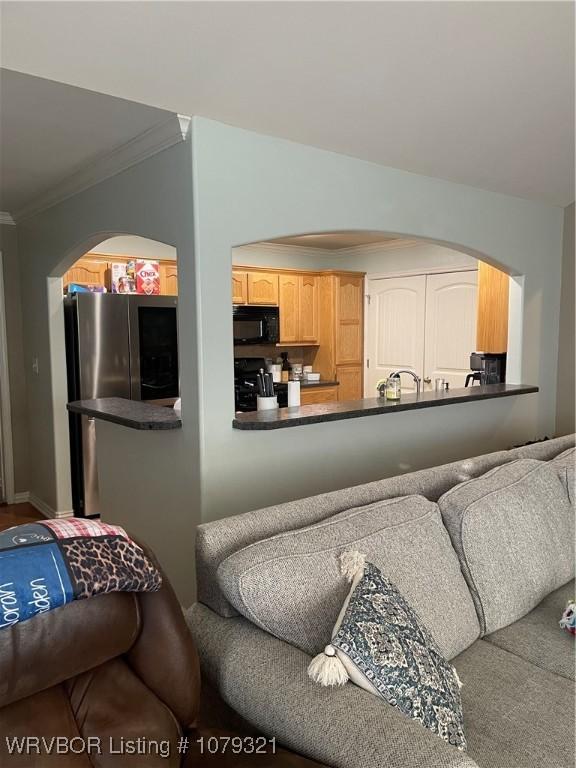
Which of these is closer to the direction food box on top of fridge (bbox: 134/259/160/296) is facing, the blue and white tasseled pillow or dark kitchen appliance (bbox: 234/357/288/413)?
the blue and white tasseled pillow

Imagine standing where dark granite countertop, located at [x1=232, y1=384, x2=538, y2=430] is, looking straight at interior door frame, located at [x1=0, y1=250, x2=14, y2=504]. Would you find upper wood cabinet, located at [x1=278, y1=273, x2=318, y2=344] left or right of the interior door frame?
right

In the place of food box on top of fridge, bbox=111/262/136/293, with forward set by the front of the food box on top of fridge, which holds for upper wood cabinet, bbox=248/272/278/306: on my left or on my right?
on my left

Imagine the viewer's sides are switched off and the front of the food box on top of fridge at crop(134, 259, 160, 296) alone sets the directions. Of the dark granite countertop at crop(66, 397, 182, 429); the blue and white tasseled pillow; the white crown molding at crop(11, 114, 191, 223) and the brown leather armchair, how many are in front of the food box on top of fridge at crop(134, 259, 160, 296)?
4

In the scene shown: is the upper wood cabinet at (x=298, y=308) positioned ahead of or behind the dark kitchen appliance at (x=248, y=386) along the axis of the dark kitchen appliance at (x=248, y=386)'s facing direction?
behind

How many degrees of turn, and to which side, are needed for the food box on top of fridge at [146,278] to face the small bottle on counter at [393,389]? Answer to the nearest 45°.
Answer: approximately 45° to its left

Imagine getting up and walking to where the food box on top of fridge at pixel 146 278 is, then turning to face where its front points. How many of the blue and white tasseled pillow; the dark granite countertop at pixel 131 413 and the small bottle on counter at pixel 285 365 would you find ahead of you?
2

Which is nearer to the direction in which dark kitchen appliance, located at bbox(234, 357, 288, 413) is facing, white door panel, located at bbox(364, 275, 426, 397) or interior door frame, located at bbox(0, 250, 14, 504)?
the interior door frame

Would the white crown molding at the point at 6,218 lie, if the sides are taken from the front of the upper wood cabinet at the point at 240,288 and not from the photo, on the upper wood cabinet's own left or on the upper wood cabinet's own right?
on the upper wood cabinet's own right

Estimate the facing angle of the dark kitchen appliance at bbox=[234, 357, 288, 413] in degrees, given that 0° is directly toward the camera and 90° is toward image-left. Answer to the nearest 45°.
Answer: approximately 0°
